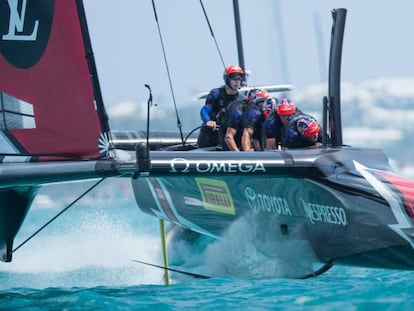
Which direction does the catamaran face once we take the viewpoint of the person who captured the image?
facing the viewer and to the right of the viewer

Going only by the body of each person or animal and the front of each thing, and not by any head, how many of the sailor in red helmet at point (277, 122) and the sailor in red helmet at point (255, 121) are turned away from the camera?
0

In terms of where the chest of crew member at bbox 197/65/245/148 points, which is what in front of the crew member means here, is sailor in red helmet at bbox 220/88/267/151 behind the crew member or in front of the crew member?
in front

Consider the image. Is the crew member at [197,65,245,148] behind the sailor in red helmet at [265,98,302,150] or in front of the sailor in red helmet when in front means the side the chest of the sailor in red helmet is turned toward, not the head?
behind

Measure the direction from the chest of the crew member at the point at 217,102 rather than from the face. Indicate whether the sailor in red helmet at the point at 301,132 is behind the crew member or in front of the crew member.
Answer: in front
